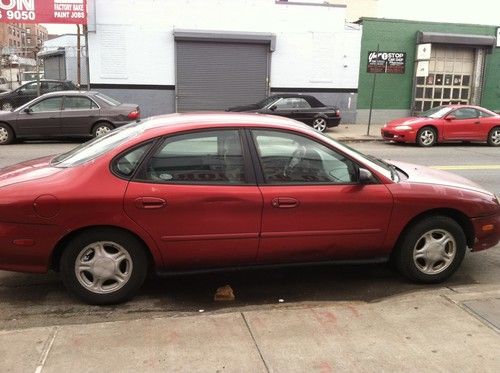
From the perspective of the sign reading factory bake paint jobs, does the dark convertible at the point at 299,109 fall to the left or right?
on its left

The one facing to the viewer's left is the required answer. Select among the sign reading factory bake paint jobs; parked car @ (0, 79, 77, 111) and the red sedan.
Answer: the parked car

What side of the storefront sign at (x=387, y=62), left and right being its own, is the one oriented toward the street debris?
front

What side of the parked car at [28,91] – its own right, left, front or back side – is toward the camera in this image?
left

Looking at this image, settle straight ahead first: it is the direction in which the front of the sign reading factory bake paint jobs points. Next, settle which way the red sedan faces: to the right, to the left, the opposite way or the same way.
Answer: to the left

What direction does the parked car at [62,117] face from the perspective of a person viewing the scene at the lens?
facing to the left of the viewer

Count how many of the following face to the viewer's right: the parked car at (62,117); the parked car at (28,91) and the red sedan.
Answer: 1

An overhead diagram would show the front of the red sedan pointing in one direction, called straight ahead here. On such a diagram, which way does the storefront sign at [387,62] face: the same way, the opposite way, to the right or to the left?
to the right

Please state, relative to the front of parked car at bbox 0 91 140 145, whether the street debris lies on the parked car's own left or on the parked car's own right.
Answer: on the parked car's own left

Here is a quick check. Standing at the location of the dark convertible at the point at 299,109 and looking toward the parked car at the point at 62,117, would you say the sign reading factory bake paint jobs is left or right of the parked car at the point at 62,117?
right

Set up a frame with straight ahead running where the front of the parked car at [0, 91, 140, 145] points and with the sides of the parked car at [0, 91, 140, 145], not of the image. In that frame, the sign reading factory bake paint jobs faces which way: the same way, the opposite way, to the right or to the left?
to the left

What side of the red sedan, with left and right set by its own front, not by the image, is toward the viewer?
right

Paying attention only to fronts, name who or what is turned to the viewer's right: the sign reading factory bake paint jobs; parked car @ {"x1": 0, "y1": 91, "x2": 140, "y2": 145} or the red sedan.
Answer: the red sedan

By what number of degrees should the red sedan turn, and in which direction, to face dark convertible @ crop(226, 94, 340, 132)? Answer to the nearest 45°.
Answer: approximately 90° to its left
